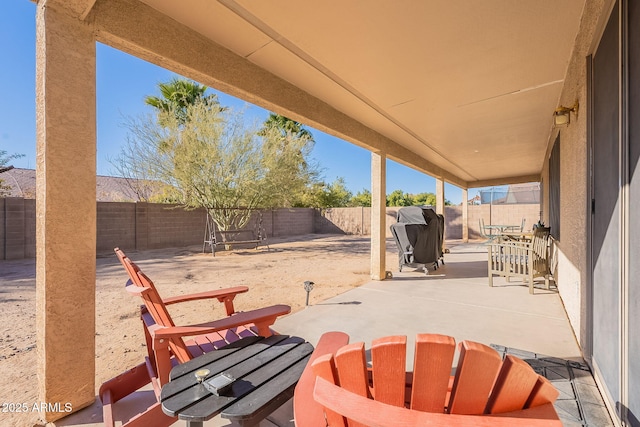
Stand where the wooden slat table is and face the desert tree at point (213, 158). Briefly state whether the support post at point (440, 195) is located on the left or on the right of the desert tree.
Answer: right

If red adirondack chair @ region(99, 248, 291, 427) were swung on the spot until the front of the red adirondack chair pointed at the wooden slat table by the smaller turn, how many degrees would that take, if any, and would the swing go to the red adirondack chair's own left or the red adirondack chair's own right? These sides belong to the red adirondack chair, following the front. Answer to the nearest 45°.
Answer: approximately 45° to the red adirondack chair's own right

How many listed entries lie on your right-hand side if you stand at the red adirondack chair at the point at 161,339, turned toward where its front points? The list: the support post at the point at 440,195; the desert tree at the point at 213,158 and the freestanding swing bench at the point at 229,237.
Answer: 0

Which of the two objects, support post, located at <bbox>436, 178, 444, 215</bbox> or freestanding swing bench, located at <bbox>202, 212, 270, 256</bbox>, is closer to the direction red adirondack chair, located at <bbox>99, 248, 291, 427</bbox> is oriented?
the support post

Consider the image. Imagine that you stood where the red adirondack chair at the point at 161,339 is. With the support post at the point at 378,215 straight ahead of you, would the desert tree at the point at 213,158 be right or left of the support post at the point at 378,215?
left

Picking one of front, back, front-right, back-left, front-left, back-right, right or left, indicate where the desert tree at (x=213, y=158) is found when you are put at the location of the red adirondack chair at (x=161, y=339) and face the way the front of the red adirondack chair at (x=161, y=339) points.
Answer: left

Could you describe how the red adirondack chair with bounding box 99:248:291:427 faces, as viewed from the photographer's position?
facing to the right of the viewer

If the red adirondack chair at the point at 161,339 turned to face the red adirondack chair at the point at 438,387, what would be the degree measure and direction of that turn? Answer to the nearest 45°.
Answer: approximately 45° to its right

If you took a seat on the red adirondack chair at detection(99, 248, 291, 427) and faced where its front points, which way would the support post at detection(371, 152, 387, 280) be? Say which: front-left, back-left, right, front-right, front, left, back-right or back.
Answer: front-left

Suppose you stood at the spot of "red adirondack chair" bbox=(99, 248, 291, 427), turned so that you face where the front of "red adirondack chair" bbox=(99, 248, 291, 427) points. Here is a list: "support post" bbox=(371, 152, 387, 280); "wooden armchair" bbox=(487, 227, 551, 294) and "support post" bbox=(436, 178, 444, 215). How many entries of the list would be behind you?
0

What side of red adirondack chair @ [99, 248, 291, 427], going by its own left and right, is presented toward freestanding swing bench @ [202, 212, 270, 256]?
left
